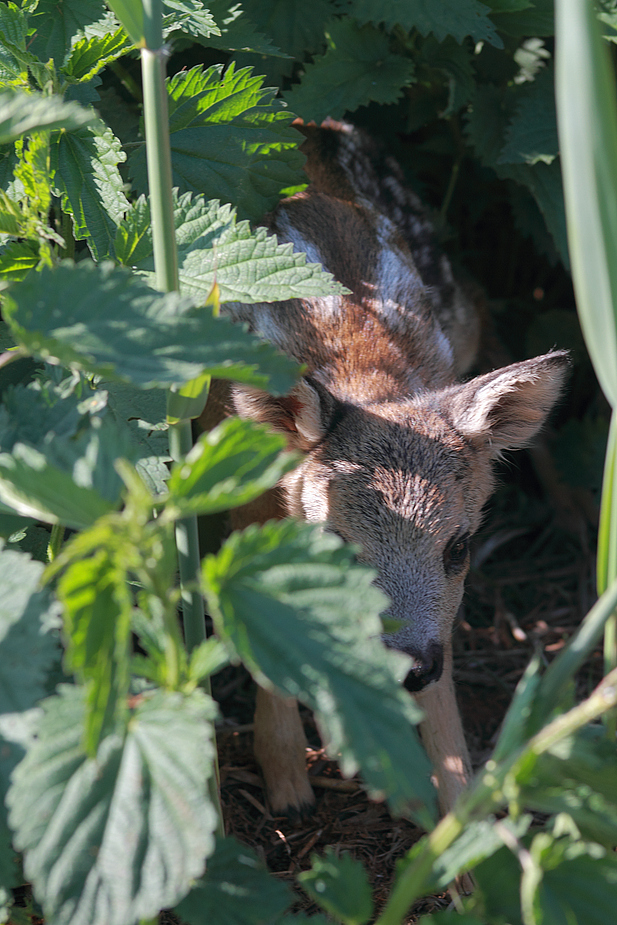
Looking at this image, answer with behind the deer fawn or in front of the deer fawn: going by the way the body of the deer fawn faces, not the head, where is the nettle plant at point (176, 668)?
in front

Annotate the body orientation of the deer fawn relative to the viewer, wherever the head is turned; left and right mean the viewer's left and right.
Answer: facing the viewer
